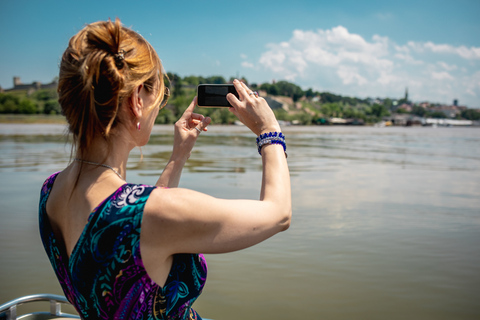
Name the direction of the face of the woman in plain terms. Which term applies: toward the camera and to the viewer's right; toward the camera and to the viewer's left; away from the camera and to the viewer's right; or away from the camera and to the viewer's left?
away from the camera and to the viewer's right

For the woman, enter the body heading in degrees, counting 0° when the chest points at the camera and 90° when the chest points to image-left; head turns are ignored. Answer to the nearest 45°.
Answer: approximately 225°
